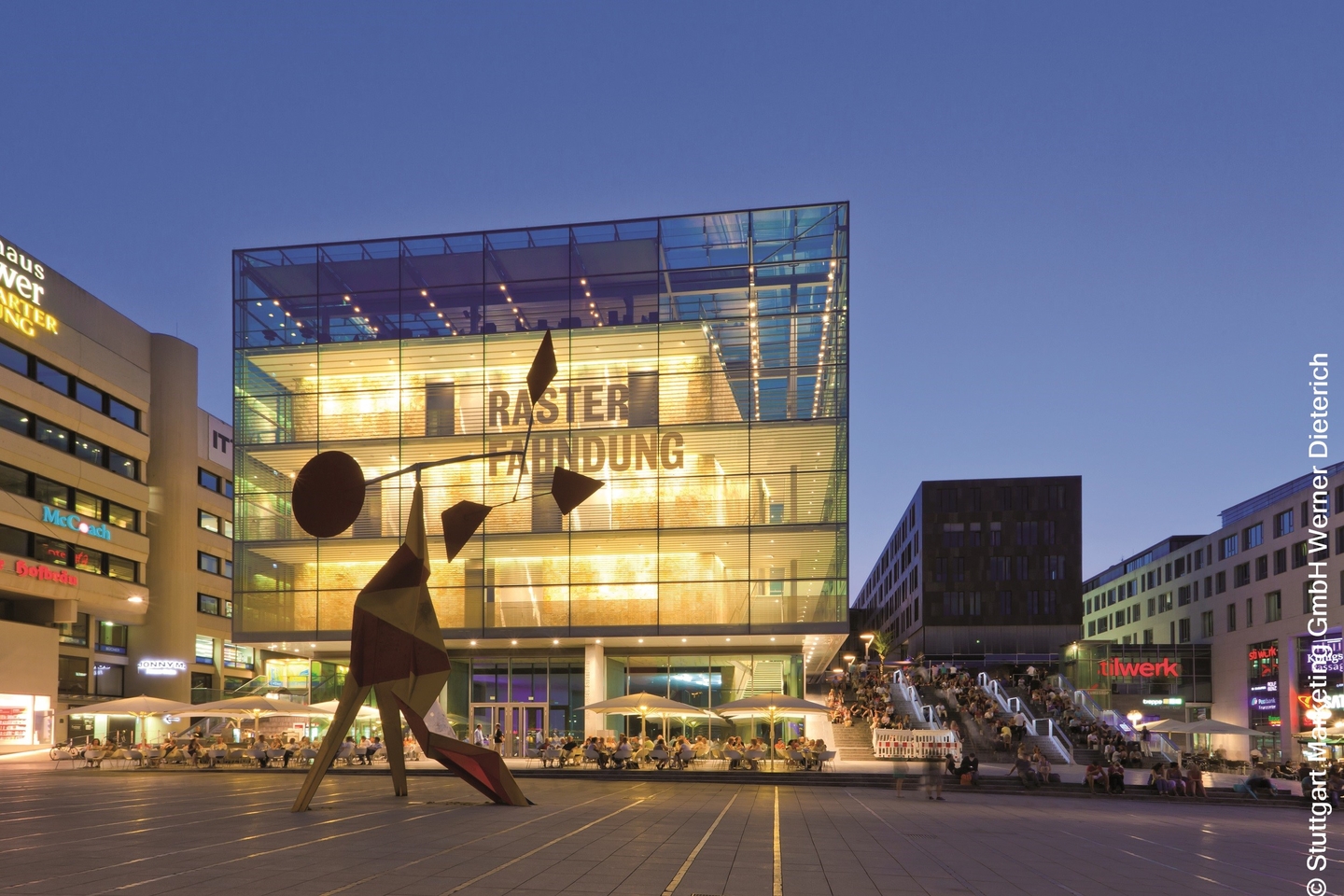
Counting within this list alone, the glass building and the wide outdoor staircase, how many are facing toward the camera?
2

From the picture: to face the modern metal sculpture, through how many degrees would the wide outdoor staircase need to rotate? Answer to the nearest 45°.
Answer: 0° — it already faces it

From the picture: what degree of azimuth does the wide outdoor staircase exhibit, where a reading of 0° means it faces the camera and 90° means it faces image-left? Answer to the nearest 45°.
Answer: approximately 0°

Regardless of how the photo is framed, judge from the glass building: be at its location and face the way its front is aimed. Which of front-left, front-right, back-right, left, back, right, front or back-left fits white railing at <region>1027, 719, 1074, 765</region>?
left

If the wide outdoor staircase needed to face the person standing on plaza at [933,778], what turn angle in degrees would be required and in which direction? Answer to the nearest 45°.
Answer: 0° — it already faces them

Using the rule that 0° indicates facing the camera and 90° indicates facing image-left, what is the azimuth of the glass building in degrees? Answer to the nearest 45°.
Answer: approximately 0°
